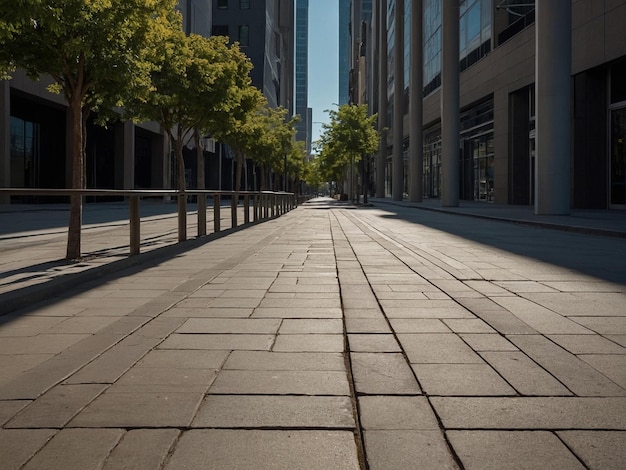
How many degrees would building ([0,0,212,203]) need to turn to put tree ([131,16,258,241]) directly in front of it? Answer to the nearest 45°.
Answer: approximately 45° to its right

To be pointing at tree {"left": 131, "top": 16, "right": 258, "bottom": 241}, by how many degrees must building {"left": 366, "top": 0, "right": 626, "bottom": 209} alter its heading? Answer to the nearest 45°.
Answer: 0° — it already faces it

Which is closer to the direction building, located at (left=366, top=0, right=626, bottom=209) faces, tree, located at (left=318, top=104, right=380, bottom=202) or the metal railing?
the metal railing

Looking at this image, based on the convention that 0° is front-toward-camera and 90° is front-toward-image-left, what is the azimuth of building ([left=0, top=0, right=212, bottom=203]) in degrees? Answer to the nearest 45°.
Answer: approximately 315°

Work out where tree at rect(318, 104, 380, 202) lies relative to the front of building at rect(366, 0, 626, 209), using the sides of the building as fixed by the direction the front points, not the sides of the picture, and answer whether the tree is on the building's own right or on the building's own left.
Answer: on the building's own right
